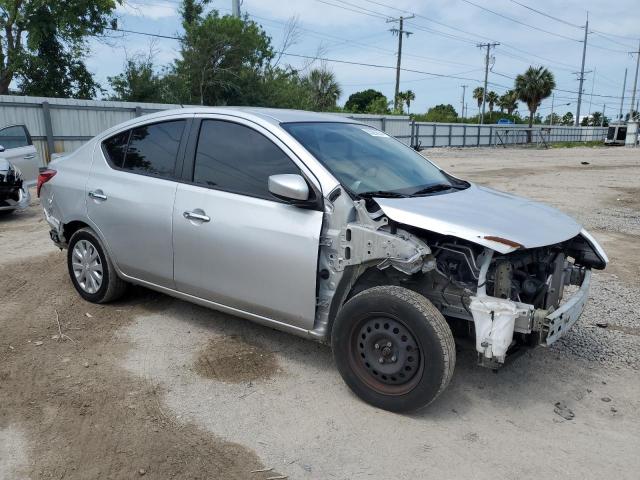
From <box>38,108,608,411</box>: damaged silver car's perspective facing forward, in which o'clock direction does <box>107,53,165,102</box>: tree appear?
The tree is roughly at 7 o'clock from the damaged silver car.

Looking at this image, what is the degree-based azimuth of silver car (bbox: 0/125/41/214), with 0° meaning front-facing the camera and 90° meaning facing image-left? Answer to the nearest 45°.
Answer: approximately 45°

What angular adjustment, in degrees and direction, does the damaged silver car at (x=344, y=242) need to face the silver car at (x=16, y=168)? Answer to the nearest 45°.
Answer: approximately 180°

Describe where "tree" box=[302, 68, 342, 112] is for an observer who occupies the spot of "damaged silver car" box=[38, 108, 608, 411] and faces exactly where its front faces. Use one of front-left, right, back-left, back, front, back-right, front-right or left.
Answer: back-left

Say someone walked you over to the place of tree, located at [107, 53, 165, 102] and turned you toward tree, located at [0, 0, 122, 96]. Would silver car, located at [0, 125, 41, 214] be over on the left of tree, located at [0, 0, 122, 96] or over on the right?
left

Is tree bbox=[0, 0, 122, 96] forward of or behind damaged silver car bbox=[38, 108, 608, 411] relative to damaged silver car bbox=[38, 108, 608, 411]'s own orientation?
behind

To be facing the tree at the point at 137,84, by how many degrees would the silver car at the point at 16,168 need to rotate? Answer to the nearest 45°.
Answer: approximately 135° to its left

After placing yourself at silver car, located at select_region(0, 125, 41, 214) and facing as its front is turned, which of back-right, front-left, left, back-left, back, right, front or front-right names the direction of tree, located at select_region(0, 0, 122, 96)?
back-right

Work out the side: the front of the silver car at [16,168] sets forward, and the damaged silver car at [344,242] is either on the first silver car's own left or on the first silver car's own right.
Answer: on the first silver car's own left
